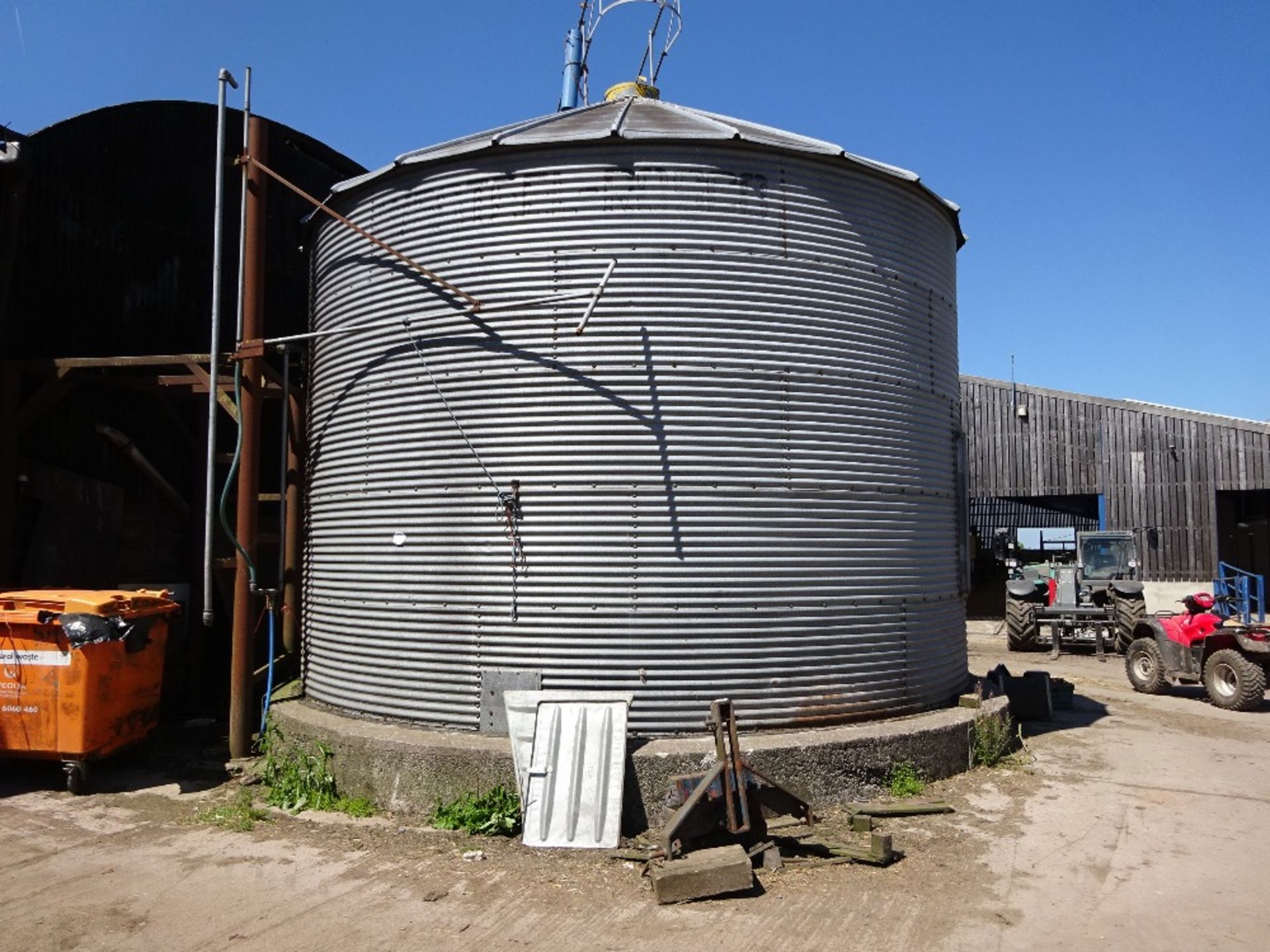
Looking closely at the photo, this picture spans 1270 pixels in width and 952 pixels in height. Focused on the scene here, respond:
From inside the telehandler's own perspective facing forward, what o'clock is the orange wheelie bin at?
The orange wheelie bin is roughly at 1 o'clock from the telehandler.

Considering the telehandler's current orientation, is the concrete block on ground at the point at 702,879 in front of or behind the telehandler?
in front

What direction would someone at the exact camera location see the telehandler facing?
facing the viewer

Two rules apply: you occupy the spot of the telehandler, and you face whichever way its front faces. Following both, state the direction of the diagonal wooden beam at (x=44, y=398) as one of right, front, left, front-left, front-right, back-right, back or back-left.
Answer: front-right

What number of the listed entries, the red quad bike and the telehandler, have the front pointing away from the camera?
0
